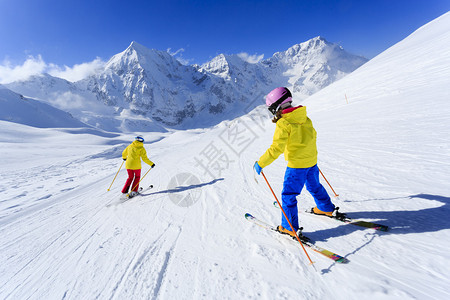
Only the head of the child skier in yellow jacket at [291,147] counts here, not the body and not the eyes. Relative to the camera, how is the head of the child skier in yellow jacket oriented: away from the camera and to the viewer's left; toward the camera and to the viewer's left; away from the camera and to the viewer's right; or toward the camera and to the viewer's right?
away from the camera and to the viewer's left

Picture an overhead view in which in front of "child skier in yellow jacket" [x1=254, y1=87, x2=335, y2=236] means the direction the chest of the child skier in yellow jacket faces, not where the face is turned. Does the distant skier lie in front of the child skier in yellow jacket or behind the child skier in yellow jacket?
in front

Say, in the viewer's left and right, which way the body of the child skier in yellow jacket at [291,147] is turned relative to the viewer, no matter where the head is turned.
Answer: facing away from the viewer and to the left of the viewer
